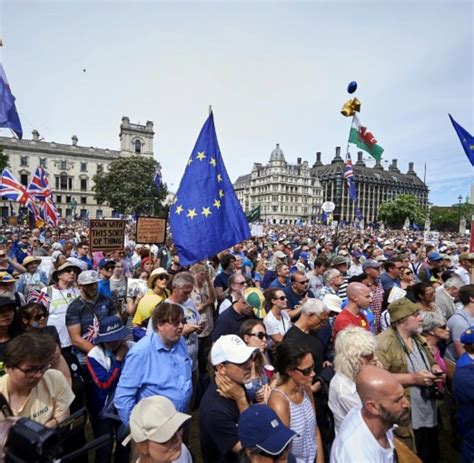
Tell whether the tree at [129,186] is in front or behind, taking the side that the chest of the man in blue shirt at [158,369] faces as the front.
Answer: behind

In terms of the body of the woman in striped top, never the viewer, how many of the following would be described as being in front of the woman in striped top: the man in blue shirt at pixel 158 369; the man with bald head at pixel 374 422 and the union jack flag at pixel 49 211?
1

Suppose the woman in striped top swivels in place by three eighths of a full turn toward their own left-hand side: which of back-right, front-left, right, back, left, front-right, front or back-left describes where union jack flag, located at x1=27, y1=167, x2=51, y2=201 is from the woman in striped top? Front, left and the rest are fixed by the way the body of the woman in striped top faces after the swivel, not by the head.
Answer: front-left

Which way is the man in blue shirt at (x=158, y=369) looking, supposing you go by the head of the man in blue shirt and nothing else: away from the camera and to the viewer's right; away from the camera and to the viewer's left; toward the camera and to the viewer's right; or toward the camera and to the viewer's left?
toward the camera and to the viewer's right

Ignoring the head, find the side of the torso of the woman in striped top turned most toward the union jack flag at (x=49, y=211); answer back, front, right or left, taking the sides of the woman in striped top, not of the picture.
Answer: back

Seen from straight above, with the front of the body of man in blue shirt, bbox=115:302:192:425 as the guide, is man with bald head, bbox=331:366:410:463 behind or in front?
in front

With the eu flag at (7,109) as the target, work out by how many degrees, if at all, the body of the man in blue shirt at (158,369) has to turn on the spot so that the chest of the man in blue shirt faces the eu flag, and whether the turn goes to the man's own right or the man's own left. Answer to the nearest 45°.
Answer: approximately 180°

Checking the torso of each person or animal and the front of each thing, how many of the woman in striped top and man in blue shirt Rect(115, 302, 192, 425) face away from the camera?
0

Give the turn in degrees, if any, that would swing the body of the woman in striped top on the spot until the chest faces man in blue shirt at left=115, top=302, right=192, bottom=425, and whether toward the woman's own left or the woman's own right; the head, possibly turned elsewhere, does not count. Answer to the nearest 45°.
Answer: approximately 135° to the woman's own right

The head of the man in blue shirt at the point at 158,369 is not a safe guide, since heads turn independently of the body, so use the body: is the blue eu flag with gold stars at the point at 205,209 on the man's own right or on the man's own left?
on the man's own left

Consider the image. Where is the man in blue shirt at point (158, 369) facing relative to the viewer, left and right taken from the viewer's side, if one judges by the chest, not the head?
facing the viewer and to the right of the viewer

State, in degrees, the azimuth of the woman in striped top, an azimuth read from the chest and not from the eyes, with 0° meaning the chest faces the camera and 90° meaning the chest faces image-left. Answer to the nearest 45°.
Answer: approximately 315°

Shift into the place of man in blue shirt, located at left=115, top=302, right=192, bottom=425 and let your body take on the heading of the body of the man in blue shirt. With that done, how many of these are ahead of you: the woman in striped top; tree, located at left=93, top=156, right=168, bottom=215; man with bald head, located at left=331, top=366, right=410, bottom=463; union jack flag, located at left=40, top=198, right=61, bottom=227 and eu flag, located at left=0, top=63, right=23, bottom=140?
2
